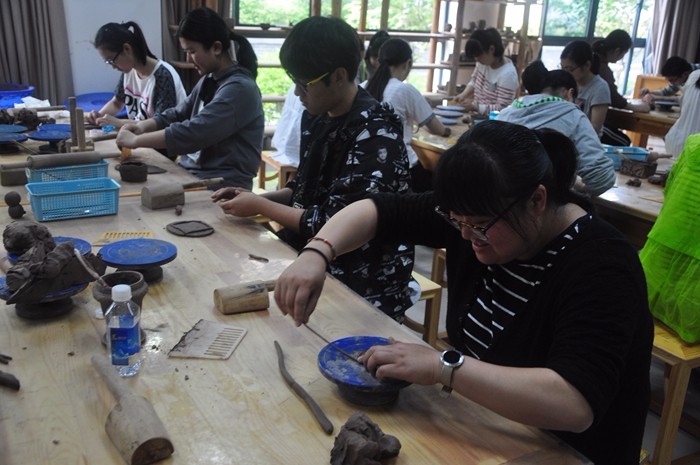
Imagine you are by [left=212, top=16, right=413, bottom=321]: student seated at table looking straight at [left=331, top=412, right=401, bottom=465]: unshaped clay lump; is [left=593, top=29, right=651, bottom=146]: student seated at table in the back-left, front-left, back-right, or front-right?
back-left

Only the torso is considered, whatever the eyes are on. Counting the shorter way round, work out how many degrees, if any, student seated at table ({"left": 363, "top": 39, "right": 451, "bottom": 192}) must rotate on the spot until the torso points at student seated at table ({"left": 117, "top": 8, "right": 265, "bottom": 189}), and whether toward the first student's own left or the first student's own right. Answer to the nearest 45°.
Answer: approximately 180°

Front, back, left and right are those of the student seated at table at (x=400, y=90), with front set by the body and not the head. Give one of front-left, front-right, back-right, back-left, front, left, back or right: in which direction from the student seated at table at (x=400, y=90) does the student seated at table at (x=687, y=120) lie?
front-right

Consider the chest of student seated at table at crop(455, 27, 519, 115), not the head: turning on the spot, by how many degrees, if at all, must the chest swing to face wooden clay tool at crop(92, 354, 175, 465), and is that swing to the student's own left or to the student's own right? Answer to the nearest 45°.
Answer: approximately 45° to the student's own left

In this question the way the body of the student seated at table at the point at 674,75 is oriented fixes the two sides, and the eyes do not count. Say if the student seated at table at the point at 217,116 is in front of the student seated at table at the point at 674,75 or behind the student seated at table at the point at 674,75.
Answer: in front

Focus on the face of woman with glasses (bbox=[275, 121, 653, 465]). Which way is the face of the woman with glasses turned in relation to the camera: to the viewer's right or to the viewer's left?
to the viewer's left

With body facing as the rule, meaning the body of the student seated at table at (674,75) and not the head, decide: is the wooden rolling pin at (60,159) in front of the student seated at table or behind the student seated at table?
in front

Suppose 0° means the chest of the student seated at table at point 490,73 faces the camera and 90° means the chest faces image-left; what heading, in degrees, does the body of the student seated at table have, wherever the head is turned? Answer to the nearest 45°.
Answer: approximately 45°
